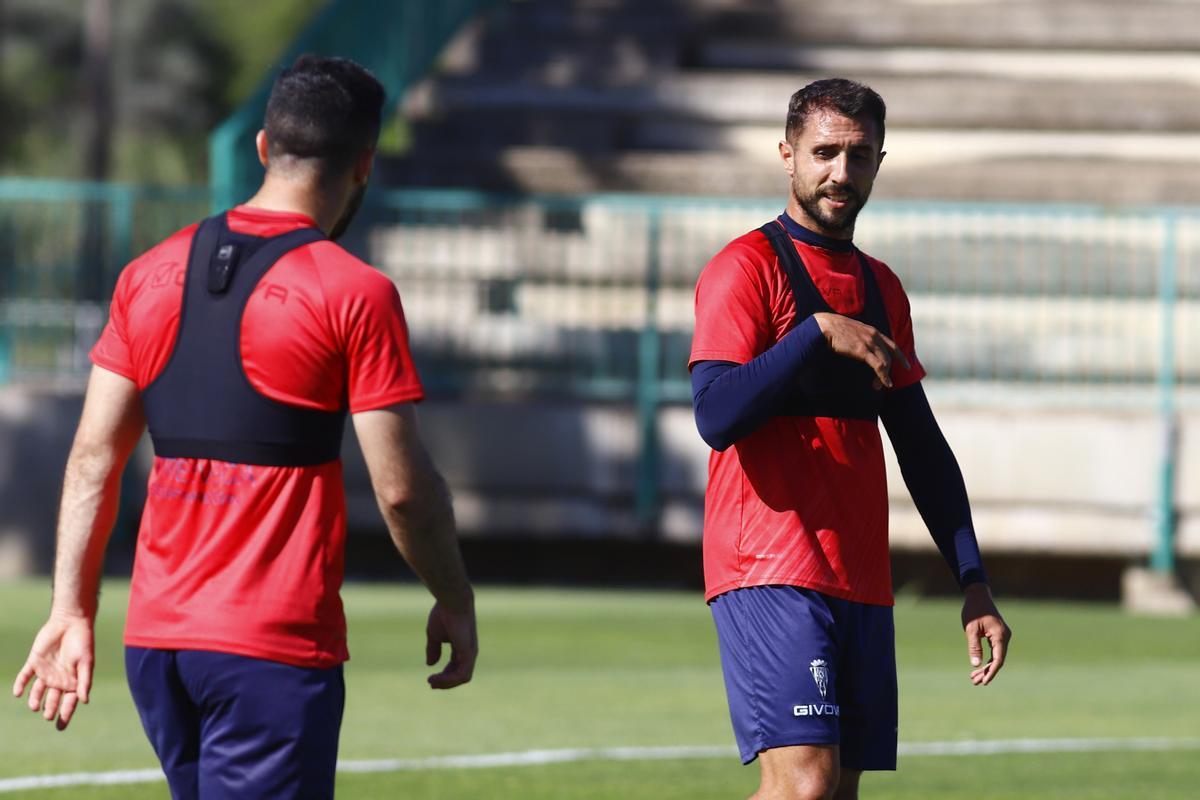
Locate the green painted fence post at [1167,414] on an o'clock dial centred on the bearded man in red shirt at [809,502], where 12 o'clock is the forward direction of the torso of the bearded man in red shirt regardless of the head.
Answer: The green painted fence post is roughly at 8 o'clock from the bearded man in red shirt.

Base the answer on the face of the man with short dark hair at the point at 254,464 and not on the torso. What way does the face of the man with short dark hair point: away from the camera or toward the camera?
away from the camera

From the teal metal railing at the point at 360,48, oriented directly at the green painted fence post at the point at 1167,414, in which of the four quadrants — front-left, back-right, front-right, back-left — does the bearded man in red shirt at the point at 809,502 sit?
front-right

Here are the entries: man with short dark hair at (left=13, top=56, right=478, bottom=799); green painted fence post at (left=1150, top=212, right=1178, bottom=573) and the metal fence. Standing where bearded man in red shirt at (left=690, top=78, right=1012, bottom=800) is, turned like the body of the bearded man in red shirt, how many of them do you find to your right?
1

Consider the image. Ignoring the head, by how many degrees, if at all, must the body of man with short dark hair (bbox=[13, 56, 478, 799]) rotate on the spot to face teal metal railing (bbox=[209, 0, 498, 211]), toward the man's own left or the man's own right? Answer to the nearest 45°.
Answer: approximately 45° to the man's own left

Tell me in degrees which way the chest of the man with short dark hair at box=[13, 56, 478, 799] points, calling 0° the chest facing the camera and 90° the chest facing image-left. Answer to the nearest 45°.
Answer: approximately 225°

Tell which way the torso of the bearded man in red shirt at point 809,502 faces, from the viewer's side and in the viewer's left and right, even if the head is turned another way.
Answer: facing the viewer and to the right of the viewer

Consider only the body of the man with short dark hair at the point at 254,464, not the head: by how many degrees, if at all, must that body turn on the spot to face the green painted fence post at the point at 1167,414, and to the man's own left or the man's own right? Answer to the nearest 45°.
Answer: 0° — they already face it

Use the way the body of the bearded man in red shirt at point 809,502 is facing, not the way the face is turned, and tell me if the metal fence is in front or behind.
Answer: behind

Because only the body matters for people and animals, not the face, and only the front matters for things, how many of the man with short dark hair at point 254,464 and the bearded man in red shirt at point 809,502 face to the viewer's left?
0

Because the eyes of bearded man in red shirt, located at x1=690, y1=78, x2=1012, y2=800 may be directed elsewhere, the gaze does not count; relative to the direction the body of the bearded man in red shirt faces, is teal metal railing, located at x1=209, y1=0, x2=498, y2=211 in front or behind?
behind
